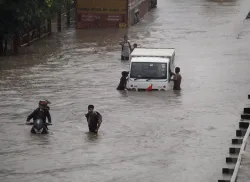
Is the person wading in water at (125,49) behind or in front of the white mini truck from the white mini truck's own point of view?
behind

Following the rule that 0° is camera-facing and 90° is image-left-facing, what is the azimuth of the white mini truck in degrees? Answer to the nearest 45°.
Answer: approximately 0°

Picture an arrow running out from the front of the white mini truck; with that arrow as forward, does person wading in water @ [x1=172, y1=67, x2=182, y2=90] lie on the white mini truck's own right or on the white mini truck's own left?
on the white mini truck's own left

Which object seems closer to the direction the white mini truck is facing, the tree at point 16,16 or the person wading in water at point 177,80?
the person wading in water

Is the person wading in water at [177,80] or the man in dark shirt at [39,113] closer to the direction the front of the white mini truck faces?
the man in dark shirt

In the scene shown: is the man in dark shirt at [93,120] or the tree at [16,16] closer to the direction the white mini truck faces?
the man in dark shirt

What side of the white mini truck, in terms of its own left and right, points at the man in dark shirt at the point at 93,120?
front
